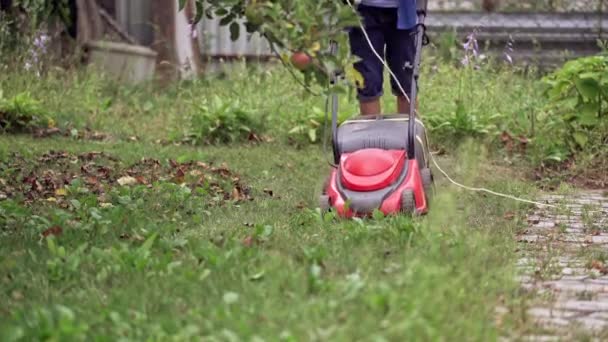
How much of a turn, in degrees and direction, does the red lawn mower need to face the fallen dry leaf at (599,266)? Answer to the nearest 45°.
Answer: approximately 45° to its left

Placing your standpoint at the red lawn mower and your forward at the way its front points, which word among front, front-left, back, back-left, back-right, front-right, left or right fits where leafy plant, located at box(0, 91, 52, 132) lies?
back-right

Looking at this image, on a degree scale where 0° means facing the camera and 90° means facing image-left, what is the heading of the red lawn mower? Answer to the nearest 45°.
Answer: approximately 0°

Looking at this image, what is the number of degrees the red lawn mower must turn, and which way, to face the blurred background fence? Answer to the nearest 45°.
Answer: approximately 180°

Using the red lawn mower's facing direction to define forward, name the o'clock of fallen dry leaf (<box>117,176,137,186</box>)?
The fallen dry leaf is roughly at 4 o'clock from the red lawn mower.

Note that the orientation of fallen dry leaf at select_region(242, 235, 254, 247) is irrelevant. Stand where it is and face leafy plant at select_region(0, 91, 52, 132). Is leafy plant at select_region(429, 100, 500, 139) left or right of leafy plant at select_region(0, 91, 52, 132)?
right

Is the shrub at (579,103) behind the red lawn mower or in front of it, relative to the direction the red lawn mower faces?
behind
